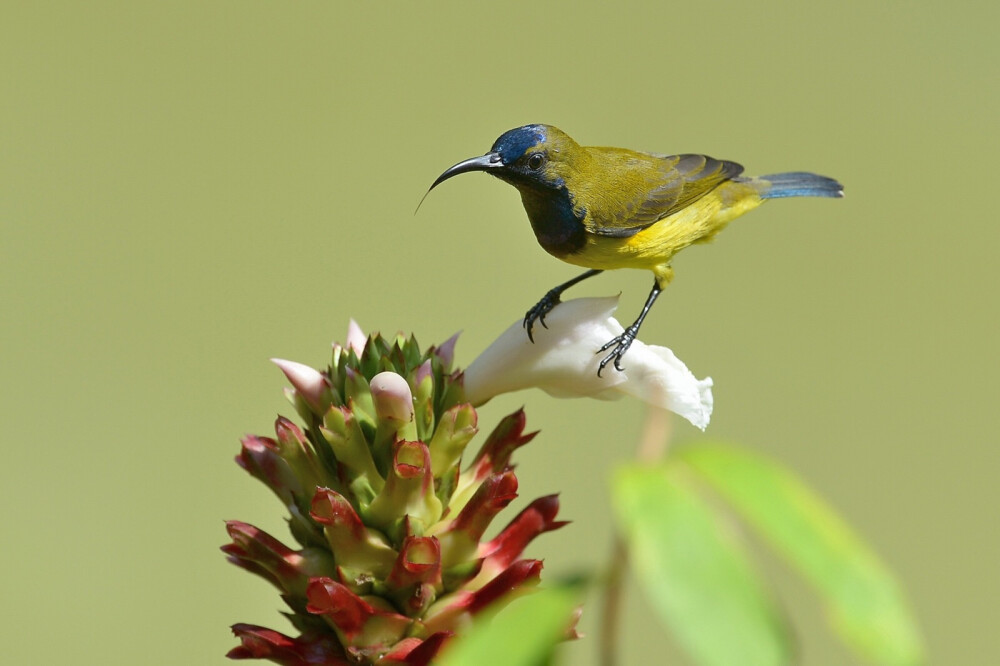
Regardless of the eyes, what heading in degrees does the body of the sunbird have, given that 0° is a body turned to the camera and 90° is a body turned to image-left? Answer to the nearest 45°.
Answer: approximately 90°
